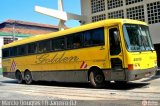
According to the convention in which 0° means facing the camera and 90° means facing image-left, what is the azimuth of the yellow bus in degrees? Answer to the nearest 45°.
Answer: approximately 315°
